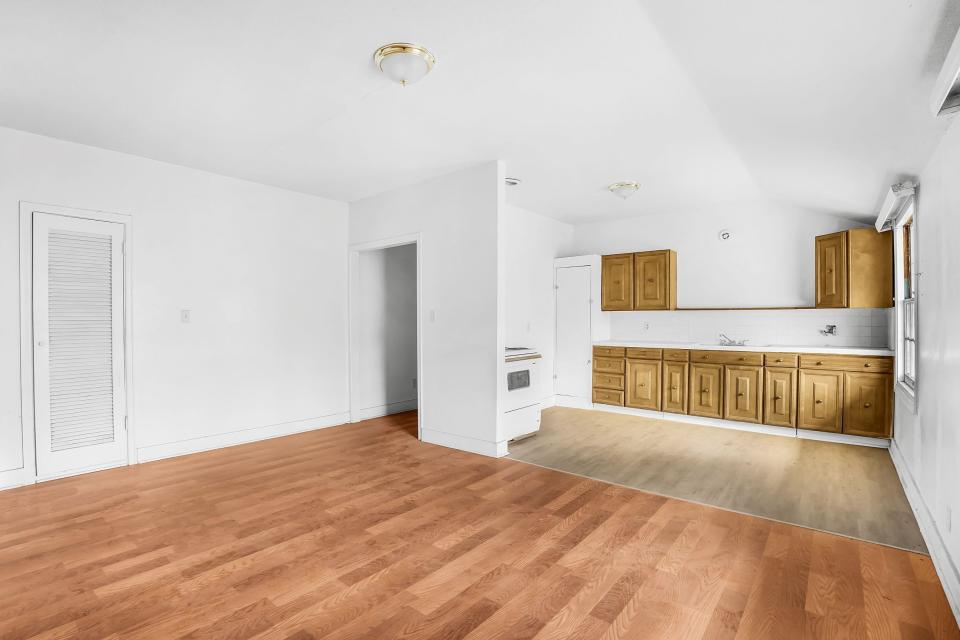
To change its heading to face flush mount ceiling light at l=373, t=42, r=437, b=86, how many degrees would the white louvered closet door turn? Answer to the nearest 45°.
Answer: approximately 45° to its left

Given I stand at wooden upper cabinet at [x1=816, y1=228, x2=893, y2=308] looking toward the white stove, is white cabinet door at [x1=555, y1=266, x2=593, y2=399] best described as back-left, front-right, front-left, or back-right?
front-right

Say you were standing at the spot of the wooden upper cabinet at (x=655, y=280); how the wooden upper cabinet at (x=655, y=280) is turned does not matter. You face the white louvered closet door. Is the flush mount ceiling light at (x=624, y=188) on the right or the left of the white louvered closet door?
left

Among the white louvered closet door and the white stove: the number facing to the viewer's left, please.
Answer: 0

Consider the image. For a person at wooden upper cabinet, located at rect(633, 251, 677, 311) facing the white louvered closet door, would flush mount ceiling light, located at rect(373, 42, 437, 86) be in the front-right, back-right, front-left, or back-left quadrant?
front-left

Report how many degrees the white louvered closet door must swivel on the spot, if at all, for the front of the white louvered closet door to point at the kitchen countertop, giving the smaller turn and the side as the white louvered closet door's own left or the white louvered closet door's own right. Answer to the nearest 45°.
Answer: approximately 45° to the white louvered closet door's own left

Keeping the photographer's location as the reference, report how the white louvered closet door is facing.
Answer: facing the viewer

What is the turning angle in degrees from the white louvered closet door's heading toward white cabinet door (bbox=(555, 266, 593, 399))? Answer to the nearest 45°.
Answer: approximately 90° to its left

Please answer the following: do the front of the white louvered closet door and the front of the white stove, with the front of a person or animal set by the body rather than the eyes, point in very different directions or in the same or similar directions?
same or similar directions

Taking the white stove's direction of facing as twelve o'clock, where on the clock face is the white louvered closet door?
The white louvered closet door is roughly at 4 o'clock from the white stove.
